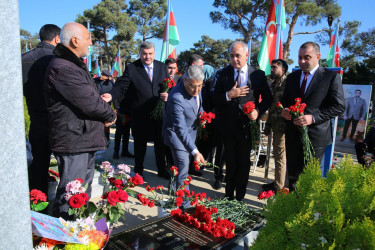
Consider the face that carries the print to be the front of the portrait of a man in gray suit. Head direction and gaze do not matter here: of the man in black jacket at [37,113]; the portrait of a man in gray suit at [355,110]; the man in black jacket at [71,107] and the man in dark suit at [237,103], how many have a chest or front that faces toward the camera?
2

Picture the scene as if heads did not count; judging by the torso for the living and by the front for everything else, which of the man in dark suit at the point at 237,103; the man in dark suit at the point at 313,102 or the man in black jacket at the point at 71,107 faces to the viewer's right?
the man in black jacket

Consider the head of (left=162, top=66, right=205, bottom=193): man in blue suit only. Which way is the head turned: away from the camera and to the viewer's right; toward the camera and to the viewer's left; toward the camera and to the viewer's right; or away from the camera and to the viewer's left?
toward the camera and to the viewer's right

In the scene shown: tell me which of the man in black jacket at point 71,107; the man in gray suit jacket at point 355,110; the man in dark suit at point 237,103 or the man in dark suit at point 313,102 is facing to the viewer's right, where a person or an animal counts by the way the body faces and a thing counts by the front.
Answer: the man in black jacket

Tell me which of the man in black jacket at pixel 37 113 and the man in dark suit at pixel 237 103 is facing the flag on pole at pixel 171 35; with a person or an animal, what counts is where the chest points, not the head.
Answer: the man in black jacket

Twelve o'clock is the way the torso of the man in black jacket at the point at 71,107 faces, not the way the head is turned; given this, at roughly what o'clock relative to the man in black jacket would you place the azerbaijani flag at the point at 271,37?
The azerbaijani flag is roughly at 11 o'clock from the man in black jacket.

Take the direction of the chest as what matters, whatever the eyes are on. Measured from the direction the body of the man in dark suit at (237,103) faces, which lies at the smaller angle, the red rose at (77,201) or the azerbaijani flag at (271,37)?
the red rose

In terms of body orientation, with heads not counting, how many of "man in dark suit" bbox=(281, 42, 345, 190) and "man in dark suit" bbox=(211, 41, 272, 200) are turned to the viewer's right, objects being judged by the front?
0

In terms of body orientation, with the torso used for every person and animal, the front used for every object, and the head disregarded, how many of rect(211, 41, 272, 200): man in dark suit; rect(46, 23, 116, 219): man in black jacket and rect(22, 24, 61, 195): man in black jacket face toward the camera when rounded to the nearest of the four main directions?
1
